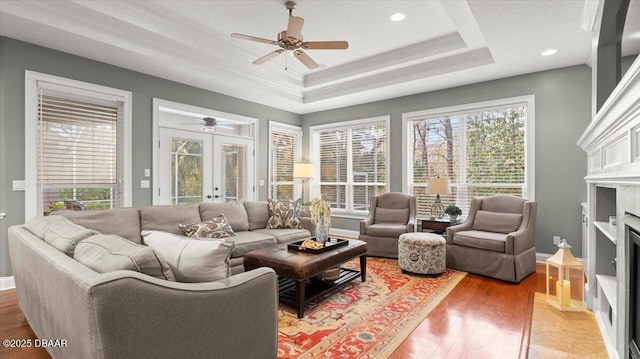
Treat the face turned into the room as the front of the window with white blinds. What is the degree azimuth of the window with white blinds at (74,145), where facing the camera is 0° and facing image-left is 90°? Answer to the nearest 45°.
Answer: approximately 315°

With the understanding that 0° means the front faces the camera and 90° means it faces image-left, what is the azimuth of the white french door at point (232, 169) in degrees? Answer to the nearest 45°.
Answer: approximately 315°

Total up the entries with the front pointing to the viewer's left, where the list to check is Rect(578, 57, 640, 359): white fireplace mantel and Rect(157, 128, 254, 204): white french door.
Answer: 1

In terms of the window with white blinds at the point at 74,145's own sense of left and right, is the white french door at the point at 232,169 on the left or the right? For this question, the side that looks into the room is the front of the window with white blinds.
on its left

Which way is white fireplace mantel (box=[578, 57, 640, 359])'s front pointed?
to the viewer's left
